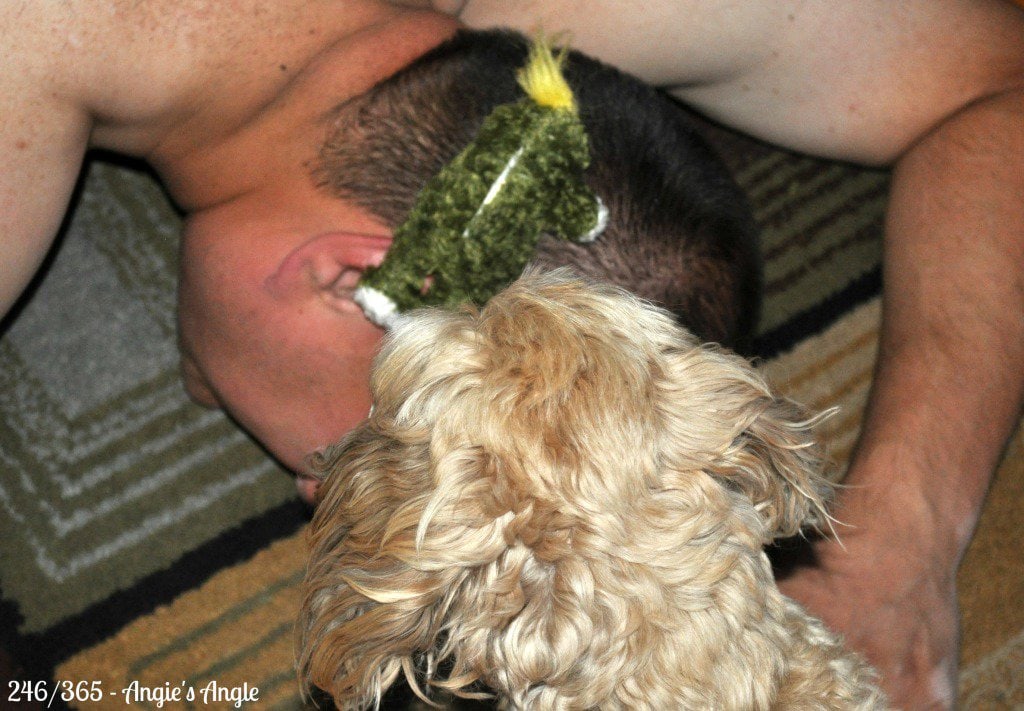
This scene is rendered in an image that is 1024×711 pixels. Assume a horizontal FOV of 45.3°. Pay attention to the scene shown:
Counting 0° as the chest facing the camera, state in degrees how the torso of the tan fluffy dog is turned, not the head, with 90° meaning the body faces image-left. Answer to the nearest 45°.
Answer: approximately 180°

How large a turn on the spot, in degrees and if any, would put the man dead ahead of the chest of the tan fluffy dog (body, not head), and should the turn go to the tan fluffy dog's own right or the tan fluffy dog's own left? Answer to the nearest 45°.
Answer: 0° — it already faces them
